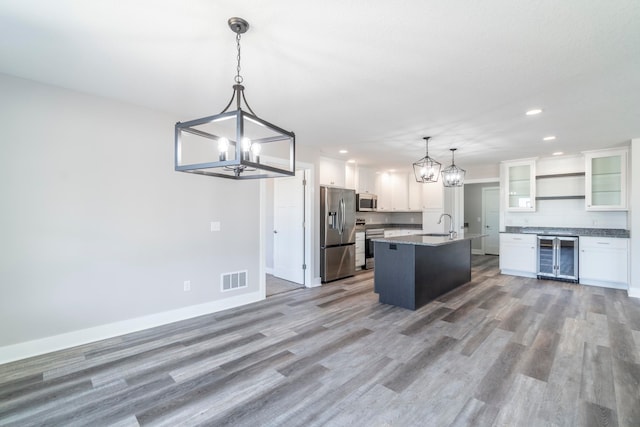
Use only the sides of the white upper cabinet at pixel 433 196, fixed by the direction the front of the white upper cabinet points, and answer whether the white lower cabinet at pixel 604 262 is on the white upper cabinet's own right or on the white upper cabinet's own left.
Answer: on the white upper cabinet's own left

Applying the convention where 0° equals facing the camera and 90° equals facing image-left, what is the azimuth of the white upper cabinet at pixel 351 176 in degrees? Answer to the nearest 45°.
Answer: approximately 315°

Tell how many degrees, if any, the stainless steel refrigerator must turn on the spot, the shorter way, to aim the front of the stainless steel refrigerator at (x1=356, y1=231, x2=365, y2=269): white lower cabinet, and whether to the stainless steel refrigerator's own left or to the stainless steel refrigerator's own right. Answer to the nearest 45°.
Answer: approximately 90° to the stainless steel refrigerator's own left

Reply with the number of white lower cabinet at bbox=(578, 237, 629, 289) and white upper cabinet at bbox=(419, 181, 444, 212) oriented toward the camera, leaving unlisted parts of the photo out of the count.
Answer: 2

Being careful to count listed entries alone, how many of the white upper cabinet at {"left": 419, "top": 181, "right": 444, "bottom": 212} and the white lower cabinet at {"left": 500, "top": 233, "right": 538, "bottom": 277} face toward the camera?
2

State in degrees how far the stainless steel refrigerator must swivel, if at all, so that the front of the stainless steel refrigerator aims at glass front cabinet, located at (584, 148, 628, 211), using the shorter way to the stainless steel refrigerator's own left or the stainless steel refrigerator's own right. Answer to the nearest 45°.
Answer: approximately 45° to the stainless steel refrigerator's own left
